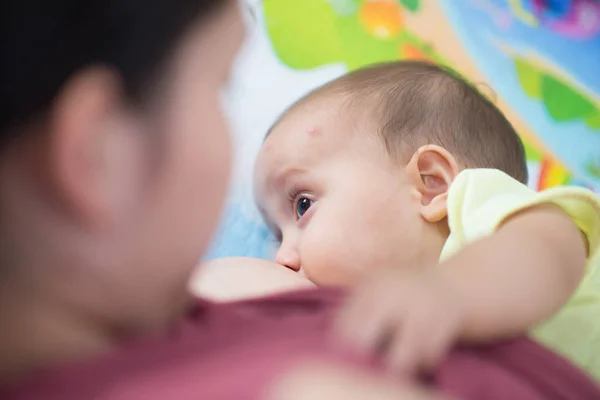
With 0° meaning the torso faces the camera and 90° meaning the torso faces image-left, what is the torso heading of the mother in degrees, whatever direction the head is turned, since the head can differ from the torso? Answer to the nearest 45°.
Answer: approximately 225°
